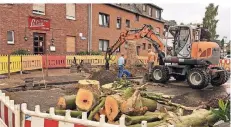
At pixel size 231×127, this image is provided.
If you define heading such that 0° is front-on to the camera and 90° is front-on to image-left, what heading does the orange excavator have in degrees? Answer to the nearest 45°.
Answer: approximately 135°

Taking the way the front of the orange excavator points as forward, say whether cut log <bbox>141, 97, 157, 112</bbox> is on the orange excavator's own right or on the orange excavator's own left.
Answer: on the orange excavator's own left

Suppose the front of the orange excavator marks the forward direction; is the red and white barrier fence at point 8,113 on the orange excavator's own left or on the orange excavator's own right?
on the orange excavator's own left

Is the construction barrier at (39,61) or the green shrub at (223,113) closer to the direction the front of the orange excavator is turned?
the construction barrier

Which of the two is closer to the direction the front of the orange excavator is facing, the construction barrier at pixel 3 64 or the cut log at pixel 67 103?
the construction barrier

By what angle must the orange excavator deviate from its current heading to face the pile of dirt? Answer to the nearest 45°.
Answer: approximately 45° to its left

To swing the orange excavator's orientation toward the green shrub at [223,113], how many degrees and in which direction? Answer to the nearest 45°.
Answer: approximately 135° to its left
